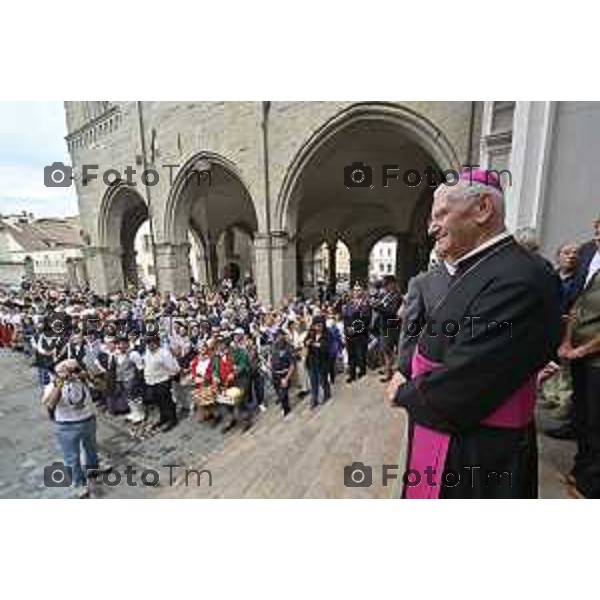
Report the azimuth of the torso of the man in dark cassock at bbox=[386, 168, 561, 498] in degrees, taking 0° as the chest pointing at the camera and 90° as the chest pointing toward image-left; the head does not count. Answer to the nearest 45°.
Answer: approximately 90°

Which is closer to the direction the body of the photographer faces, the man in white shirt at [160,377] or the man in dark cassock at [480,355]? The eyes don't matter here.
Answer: the man in dark cassock

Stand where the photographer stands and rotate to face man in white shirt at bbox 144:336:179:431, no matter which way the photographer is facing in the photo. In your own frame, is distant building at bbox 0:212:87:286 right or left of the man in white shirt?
left

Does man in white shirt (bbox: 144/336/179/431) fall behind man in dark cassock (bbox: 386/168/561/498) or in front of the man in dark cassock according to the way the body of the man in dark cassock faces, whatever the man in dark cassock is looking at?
in front

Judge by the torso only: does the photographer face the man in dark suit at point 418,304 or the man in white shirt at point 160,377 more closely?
the man in dark suit

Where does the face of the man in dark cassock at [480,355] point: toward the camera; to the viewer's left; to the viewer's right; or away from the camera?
to the viewer's left

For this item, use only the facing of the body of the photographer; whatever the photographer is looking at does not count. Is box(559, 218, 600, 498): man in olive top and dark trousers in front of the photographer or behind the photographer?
in front

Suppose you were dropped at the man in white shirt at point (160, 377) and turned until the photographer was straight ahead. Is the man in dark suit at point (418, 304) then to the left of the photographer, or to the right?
left

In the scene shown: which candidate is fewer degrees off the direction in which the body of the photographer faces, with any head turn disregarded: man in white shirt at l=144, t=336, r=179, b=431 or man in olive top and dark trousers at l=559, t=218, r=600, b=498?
the man in olive top and dark trousers
